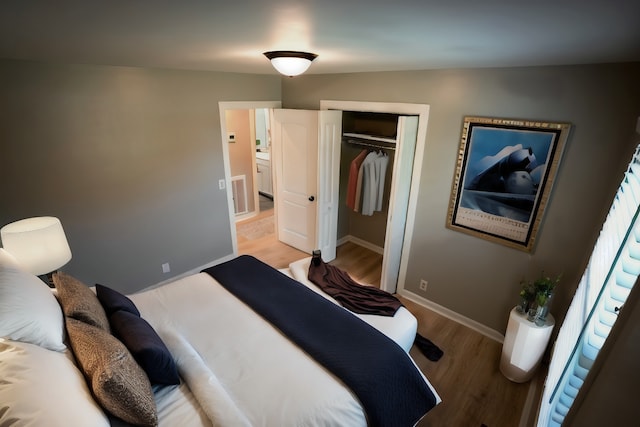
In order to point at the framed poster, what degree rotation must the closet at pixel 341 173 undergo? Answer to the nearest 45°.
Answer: approximately 90° to its left

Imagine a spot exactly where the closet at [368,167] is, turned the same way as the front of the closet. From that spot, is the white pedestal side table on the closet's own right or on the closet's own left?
on the closet's own left

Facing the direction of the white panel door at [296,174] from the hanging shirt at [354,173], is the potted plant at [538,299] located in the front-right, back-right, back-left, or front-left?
back-left

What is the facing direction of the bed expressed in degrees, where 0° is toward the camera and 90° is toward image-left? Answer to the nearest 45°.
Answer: approximately 225°

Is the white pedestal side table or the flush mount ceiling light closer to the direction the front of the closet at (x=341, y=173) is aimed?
the flush mount ceiling light

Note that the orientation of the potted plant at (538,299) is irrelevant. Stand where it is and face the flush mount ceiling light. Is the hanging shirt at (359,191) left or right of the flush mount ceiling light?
right

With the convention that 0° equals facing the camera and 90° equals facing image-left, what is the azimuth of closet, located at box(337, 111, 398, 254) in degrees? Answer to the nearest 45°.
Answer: approximately 45°

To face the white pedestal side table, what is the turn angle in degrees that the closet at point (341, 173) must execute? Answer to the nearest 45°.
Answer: approximately 90° to its left

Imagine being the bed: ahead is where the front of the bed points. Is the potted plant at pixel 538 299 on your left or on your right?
on your right

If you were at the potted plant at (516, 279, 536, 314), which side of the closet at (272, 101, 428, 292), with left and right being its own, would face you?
left

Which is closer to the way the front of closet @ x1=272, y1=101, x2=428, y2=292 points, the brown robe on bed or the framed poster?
the brown robe on bed
